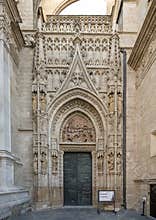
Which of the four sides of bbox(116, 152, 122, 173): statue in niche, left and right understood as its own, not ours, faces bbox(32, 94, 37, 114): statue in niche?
right

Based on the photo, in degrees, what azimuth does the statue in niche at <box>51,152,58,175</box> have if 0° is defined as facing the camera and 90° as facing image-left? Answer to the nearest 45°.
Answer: approximately 0°

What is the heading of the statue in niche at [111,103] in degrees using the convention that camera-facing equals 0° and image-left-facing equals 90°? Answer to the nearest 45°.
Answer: approximately 0°

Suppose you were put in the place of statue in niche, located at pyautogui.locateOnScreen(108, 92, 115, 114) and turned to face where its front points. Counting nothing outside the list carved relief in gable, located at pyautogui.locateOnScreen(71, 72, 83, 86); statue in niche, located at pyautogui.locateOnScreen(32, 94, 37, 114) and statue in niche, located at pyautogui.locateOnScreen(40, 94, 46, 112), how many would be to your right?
3

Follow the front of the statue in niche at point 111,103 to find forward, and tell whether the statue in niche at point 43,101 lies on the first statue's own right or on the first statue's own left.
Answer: on the first statue's own right
